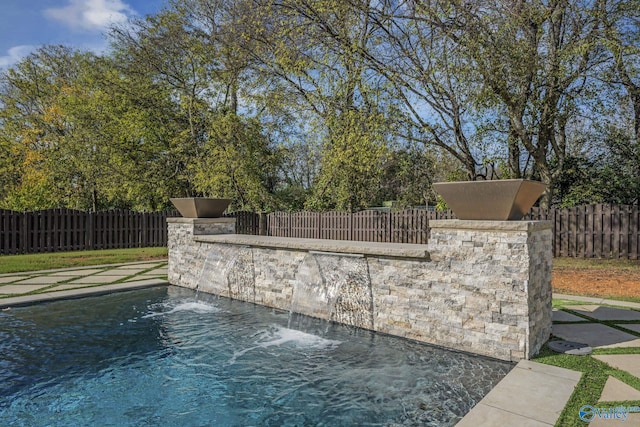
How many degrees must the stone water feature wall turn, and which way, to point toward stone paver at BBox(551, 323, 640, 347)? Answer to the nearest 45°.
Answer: approximately 135° to its left

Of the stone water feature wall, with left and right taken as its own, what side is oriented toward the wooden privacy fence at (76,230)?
right

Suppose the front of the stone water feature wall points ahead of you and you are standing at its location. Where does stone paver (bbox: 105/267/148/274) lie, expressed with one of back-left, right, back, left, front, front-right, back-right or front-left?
right

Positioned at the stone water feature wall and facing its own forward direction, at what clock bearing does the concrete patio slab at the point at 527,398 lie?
The concrete patio slab is roughly at 10 o'clock from the stone water feature wall.

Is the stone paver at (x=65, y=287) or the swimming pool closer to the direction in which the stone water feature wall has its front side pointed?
the swimming pool

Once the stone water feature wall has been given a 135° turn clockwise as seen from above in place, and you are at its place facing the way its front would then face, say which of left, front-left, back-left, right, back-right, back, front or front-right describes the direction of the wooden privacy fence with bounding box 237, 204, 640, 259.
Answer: front

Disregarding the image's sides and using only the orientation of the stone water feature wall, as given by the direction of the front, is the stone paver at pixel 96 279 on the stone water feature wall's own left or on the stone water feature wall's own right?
on the stone water feature wall's own right

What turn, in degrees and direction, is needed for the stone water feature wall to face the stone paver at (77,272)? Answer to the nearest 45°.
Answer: approximately 90° to its right

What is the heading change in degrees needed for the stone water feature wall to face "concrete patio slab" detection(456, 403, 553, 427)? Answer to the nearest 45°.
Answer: approximately 45° to its left

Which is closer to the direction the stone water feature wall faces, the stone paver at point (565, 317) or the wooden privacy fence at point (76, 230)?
the wooden privacy fence

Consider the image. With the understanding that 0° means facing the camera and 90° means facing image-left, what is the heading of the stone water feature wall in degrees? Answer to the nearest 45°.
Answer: approximately 45°

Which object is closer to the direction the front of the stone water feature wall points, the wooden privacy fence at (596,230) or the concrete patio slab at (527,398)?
the concrete patio slab

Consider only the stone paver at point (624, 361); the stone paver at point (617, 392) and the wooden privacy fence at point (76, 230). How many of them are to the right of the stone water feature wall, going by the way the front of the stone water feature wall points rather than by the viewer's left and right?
1
